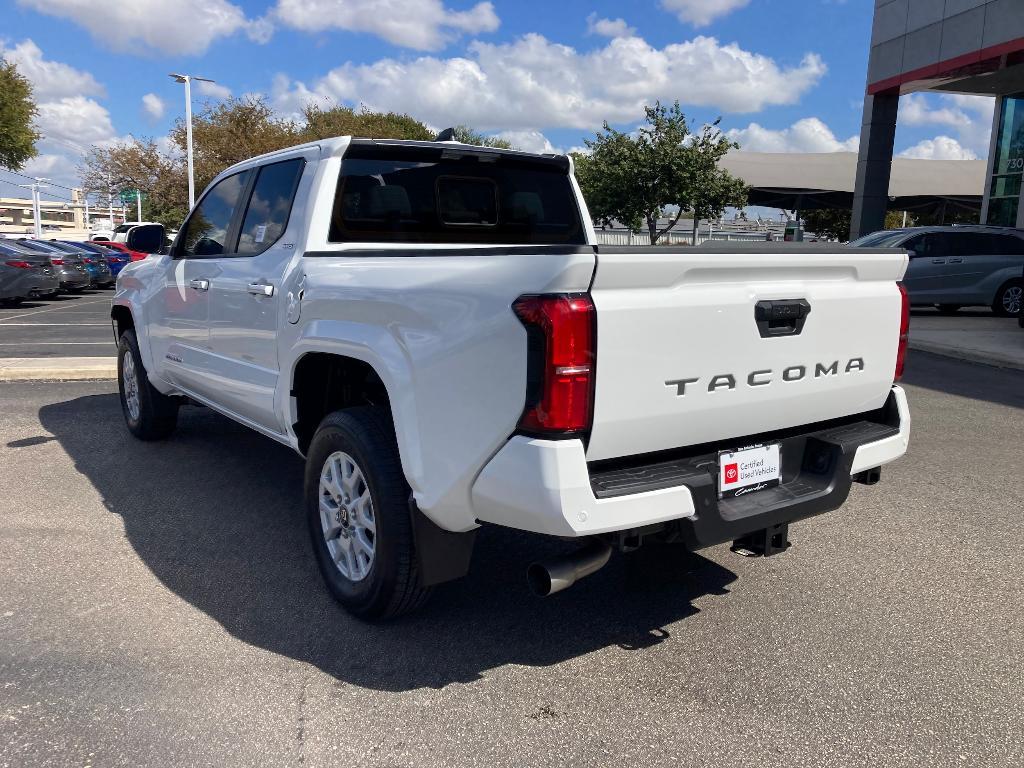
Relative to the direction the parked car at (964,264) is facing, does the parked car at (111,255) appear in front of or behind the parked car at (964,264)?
in front

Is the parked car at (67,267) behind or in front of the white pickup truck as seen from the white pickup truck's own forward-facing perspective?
in front

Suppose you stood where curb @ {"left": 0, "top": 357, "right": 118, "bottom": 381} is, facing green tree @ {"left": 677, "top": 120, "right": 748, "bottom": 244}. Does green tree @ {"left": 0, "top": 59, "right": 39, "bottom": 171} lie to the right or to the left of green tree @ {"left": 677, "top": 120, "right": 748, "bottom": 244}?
left

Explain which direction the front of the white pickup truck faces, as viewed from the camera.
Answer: facing away from the viewer and to the left of the viewer

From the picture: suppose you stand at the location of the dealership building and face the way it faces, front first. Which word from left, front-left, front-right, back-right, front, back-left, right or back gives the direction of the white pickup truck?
front-left

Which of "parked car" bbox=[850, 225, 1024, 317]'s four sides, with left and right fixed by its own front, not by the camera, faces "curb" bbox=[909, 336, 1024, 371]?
left

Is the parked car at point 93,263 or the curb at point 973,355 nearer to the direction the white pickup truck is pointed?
the parked car

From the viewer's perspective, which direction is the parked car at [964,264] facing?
to the viewer's left
